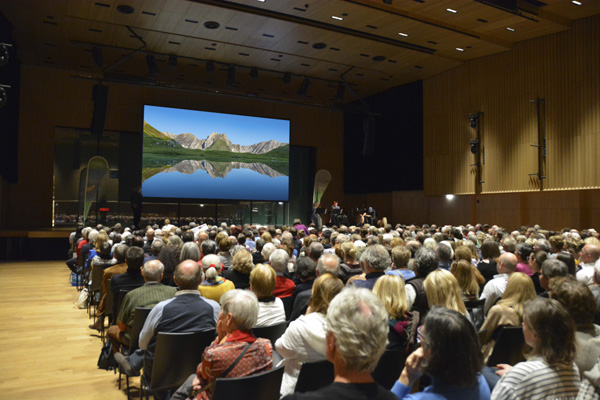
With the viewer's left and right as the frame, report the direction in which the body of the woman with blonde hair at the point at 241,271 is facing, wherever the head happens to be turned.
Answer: facing away from the viewer and to the left of the viewer

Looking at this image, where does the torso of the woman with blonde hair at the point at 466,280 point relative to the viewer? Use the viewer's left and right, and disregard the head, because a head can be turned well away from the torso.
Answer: facing away from the viewer and to the left of the viewer

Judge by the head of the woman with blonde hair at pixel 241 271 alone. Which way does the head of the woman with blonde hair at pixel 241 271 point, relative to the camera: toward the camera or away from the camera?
away from the camera

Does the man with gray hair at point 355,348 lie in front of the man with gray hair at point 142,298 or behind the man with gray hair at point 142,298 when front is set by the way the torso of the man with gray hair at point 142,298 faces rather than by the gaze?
behind

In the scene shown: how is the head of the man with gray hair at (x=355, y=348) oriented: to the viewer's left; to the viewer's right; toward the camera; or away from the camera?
away from the camera

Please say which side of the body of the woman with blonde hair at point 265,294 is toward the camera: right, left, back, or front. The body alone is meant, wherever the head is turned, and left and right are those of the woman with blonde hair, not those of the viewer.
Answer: back

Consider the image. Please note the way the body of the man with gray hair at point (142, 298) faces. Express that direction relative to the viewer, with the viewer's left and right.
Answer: facing away from the viewer

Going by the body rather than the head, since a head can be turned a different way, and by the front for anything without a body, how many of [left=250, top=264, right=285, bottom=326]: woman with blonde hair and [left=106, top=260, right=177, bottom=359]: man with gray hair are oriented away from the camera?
2

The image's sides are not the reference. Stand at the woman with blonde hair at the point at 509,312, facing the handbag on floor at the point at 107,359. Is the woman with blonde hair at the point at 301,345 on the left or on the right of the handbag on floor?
left

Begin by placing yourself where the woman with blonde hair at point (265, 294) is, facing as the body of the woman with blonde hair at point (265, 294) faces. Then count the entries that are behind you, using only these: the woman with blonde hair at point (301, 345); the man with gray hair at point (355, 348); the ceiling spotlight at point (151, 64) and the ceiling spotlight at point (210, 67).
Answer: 2

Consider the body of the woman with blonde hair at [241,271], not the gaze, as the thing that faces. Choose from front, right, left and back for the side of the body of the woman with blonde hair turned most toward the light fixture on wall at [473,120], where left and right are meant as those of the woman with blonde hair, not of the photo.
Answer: right

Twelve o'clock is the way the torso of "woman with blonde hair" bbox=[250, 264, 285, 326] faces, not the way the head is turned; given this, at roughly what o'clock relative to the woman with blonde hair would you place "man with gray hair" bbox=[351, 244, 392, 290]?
The man with gray hair is roughly at 2 o'clock from the woman with blonde hair.

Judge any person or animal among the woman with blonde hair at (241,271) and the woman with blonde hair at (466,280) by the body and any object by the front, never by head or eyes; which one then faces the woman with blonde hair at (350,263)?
the woman with blonde hair at (466,280)

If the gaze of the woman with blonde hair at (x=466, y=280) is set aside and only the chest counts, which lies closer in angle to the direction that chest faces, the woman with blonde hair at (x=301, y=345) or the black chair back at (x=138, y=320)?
the black chair back
